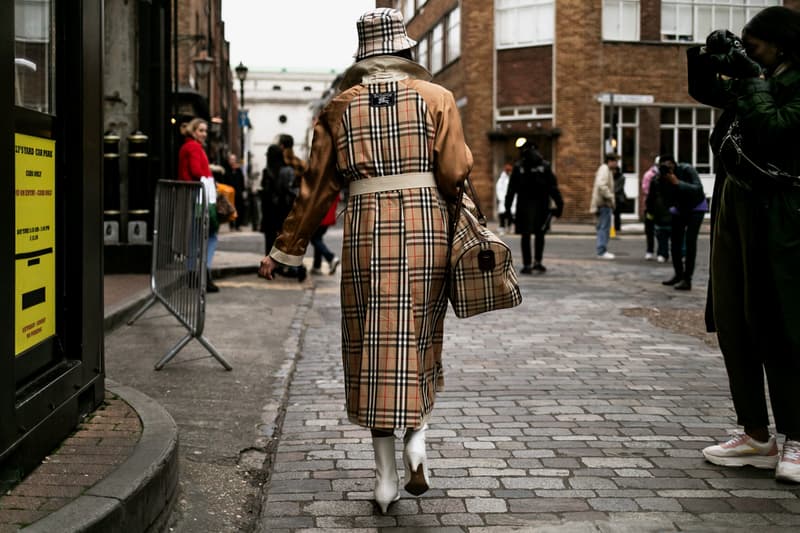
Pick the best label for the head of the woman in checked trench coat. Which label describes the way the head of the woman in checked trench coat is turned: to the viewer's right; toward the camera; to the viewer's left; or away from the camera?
away from the camera

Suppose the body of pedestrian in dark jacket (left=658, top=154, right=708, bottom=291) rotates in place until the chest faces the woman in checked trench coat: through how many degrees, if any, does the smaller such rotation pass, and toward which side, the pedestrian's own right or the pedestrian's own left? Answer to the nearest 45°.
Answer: approximately 45° to the pedestrian's own left

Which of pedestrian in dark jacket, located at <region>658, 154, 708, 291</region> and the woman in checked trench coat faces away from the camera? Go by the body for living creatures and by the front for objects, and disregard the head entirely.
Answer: the woman in checked trench coat

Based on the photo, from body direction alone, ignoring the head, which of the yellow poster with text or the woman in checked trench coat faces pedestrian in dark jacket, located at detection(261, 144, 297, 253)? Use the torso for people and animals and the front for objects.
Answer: the woman in checked trench coat

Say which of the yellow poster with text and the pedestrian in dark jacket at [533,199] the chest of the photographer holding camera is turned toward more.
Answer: the yellow poster with text

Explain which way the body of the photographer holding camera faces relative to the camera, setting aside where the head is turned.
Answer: to the viewer's left

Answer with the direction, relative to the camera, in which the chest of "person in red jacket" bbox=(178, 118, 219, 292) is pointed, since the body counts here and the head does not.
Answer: to the viewer's right

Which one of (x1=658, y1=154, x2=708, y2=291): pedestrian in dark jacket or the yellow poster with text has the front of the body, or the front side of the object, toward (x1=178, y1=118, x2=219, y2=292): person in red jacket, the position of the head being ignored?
the pedestrian in dark jacket

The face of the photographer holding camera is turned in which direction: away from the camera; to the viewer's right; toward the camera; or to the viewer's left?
to the viewer's left

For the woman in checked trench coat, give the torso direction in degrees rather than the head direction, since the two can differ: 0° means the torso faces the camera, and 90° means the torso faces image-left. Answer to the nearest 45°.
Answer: approximately 180°

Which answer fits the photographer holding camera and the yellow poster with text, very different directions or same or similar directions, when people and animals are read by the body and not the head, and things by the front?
very different directions
